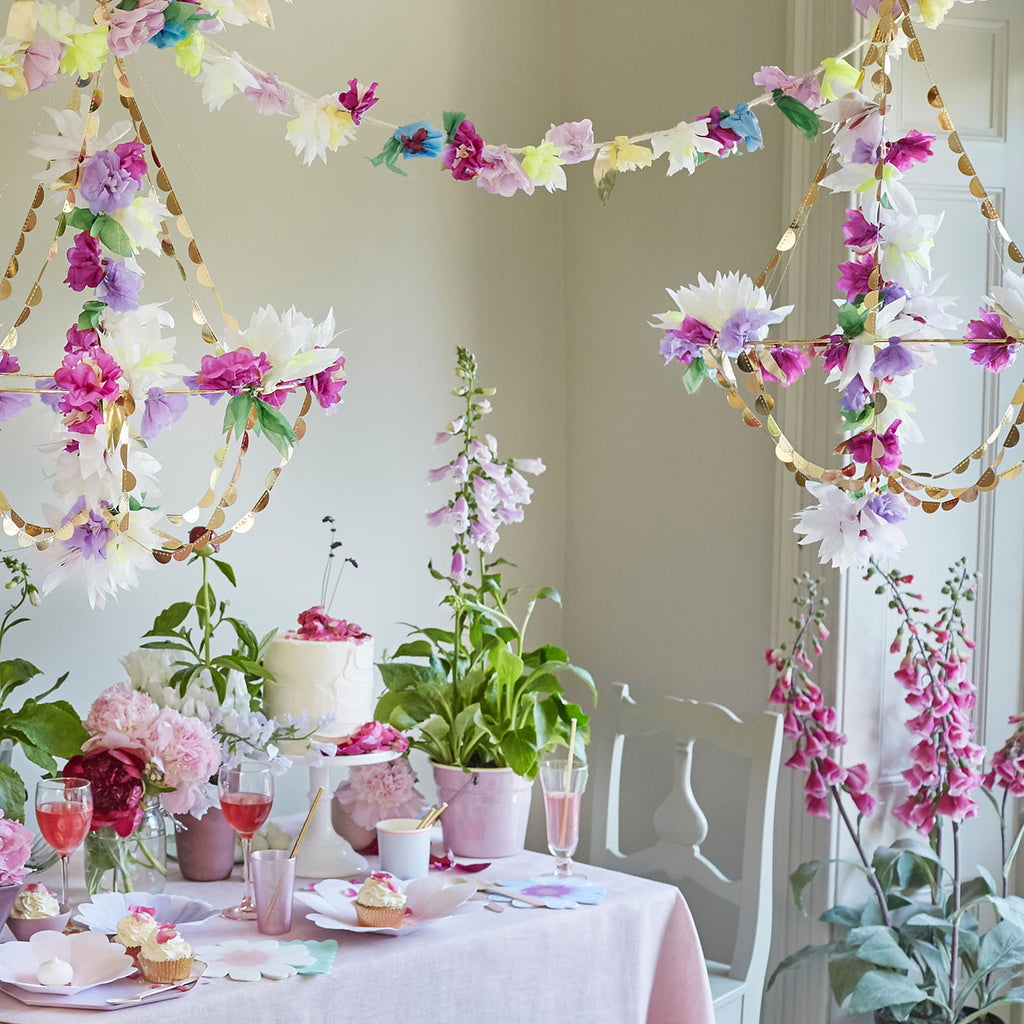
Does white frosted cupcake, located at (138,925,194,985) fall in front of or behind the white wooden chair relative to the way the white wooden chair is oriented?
in front

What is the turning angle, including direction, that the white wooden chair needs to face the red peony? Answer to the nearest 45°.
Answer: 0° — it already faces it

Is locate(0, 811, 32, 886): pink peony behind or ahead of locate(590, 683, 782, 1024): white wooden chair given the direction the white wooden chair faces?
ahead

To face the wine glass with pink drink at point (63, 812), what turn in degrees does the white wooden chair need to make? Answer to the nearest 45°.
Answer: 0° — it already faces it

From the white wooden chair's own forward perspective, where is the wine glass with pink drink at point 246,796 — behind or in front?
in front

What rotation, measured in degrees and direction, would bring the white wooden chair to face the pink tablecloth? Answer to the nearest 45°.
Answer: approximately 45° to its left

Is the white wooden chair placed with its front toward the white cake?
yes

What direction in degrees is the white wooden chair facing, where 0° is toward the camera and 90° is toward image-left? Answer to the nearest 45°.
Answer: approximately 45°

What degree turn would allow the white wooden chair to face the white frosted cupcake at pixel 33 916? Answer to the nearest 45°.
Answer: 0° — it already faces it

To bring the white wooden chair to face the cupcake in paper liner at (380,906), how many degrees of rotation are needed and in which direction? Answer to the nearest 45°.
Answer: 0° — it already faces it
